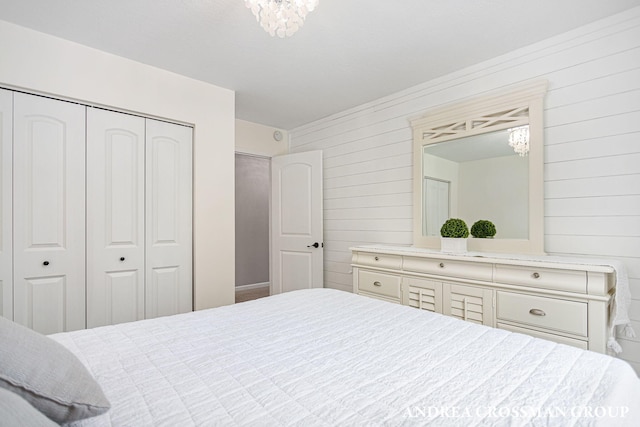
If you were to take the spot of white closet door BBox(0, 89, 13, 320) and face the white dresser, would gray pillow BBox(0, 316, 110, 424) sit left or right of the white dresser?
right

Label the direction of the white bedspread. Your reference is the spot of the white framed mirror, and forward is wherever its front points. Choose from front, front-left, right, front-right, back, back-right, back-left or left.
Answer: front-left

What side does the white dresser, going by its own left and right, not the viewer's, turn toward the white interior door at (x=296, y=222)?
right

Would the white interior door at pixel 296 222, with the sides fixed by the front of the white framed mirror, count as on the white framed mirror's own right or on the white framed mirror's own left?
on the white framed mirror's own right

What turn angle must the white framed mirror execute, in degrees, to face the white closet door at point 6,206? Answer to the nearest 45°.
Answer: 0° — it already faces it

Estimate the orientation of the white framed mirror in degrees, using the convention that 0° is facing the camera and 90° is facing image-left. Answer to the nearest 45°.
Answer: approximately 45°

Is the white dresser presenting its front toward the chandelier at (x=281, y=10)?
yes

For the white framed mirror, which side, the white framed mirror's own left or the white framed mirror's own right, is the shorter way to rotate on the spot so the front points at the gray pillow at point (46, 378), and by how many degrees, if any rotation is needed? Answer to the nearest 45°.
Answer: approximately 45° to the white framed mirror's own left

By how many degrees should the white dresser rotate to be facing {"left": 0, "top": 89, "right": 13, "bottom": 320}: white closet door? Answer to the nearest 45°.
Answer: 0° — it already faces it

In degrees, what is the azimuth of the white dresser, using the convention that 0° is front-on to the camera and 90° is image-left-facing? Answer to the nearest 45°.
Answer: approximately 45°
